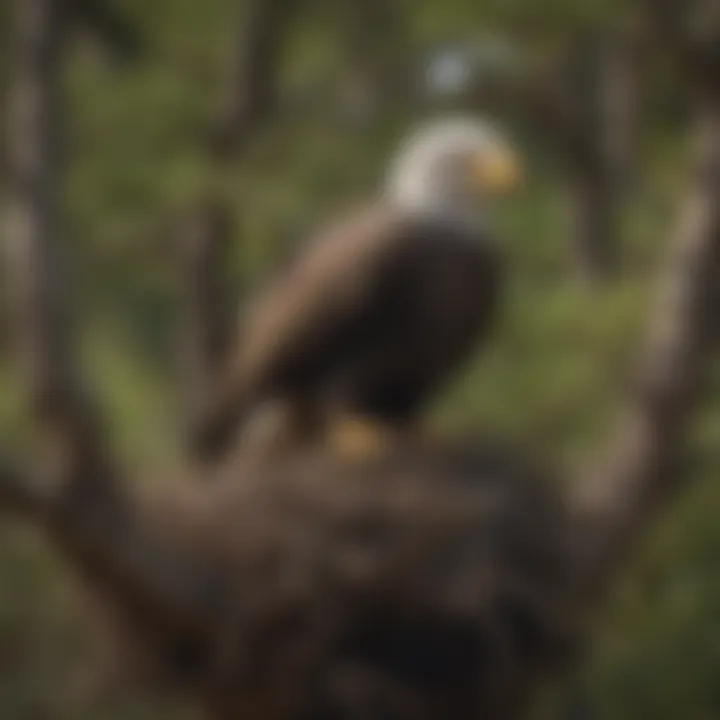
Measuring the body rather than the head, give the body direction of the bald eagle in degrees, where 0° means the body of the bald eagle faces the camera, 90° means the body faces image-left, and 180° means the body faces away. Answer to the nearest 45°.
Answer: approximately 270°

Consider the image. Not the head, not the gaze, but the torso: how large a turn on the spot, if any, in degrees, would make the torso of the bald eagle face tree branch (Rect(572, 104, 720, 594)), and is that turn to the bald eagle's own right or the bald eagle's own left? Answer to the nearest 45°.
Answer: approximately 45° to the bald eagle's own right

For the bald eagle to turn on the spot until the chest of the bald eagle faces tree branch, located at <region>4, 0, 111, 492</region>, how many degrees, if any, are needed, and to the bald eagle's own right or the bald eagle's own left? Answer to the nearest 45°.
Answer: approximately 135° to the bald eagle's own right
